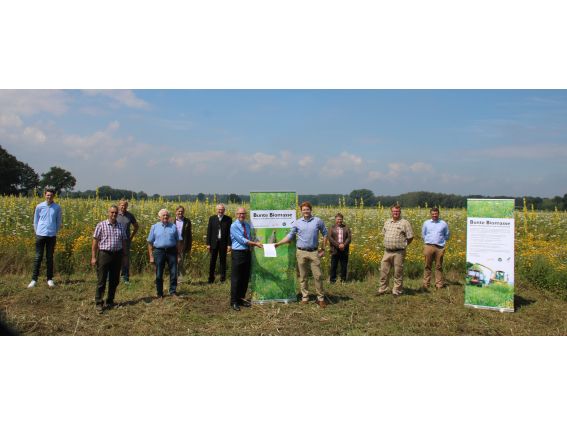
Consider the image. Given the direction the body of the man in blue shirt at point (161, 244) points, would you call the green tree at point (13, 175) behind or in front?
behind

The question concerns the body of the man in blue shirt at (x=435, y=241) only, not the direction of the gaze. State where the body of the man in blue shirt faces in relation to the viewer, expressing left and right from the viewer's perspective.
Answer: facing the viewer

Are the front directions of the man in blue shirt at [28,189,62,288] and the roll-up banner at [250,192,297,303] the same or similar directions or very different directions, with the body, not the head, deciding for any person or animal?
same or similar directions

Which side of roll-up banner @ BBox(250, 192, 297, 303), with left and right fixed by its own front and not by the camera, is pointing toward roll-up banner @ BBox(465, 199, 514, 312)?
left

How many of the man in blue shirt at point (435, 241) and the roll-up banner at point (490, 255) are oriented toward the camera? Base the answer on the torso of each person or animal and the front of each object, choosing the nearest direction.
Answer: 2

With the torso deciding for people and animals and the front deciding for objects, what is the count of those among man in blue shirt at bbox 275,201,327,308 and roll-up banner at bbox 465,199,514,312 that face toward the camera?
2

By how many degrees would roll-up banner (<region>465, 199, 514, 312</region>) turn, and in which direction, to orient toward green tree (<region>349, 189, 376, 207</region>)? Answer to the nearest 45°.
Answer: approximately 135° to its right

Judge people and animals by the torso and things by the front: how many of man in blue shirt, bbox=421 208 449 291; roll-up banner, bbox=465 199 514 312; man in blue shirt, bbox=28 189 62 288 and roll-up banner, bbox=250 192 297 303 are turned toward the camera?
4

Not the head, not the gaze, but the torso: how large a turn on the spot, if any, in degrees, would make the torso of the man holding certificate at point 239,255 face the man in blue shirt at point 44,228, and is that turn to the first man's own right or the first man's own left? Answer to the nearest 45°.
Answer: approximately 135° to the first man's own right

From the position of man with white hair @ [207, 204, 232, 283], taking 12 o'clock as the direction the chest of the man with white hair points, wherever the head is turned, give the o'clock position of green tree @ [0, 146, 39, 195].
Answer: The green tree is roughly at 5 o'clock from the man with white hair.

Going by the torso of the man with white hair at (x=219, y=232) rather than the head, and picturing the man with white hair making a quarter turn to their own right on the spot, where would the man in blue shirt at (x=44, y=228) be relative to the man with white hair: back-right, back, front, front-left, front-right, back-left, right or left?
front

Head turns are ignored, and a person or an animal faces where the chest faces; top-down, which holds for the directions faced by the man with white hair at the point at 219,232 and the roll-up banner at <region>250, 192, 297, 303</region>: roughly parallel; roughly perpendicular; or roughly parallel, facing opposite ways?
roughly parallel

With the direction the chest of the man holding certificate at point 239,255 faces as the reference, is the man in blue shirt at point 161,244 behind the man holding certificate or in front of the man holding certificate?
behind

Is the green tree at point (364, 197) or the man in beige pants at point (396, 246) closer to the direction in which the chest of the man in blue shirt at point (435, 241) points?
the man in beige pants

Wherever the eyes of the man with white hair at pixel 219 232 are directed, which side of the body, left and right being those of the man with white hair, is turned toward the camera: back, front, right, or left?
front

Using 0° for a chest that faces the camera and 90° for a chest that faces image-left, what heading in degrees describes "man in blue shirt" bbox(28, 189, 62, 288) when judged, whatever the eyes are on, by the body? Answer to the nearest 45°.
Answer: approximately 0°

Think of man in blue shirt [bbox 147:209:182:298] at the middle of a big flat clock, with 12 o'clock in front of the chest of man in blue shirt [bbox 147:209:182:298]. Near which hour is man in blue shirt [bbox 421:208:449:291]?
man in blue shirt [bbox 421:208:449:291] is roughly at 9 o'clock from man in blue shirt [bbox 147:209:182:298].

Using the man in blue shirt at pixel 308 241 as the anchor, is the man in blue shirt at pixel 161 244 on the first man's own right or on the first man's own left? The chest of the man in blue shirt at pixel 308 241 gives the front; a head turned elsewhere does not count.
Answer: on the first man's own right

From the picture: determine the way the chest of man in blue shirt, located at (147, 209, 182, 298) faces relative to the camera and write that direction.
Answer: toward the camera
